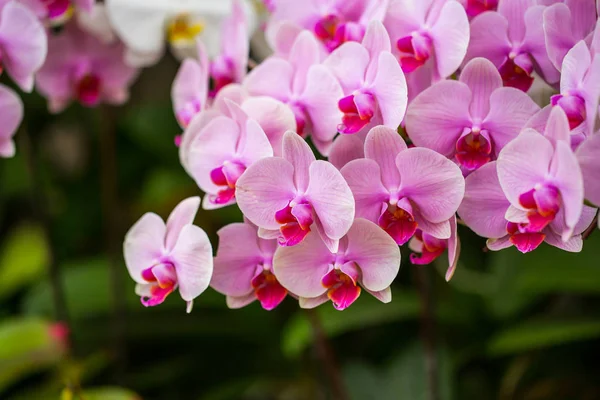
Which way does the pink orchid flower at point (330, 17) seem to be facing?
toward the camera

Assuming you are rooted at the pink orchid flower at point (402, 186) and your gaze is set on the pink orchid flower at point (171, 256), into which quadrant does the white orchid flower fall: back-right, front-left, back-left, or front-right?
front-right

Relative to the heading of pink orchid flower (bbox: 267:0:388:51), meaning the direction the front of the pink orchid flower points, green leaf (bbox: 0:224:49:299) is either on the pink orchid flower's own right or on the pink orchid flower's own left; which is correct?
on the pink orchid flower's own right

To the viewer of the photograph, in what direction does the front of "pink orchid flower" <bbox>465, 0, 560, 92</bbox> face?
facing the viewer

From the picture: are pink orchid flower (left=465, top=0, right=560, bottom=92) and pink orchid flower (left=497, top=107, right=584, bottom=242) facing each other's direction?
no

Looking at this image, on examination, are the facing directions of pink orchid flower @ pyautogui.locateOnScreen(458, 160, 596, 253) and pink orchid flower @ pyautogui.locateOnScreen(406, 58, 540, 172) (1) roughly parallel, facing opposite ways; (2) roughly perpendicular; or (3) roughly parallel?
roughly parallel

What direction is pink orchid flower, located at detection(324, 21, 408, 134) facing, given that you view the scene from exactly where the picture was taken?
facing the viewer and to the left of the viewer
